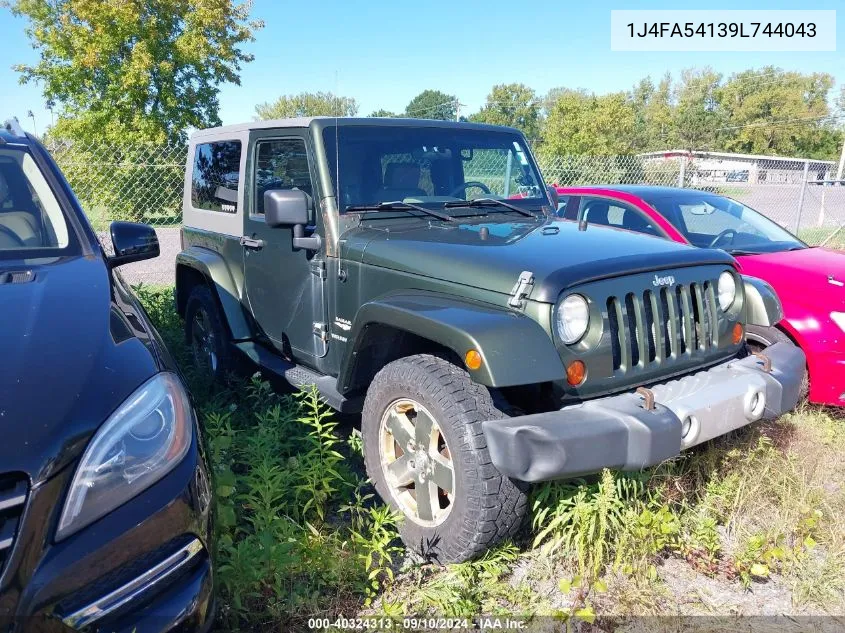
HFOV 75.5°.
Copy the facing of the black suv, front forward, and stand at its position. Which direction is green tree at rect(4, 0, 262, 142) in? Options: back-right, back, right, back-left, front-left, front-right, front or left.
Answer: back

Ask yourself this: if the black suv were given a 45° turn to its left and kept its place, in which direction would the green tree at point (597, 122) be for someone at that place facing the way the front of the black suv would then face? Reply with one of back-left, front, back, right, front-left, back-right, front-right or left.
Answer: left

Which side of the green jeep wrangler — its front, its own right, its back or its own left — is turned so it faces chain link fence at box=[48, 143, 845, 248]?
back

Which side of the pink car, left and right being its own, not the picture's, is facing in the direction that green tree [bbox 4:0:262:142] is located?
back

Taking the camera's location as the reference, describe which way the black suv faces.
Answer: facing the viewer

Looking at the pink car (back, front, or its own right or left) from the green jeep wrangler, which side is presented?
right

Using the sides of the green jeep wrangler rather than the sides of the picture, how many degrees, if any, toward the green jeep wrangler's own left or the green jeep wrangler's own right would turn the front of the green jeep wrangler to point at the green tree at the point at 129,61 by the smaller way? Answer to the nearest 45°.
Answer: approximately 180°

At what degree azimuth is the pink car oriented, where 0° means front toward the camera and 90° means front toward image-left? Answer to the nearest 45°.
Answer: approximately 315°

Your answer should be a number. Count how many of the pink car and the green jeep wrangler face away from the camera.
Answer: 0

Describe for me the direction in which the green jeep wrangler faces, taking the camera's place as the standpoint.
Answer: facing the viewer and to the right of the viewer
